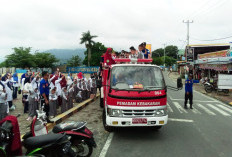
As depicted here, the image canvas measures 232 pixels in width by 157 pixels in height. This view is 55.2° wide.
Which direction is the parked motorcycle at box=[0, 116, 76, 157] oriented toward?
to the viewer's left

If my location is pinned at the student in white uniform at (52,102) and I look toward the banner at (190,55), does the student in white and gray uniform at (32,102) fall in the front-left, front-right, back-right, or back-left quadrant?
back-left

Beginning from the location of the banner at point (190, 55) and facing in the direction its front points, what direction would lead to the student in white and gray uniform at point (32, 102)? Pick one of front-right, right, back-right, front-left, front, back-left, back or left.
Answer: front

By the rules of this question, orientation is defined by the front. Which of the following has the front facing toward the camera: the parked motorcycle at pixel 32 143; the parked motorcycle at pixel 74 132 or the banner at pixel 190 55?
the banner

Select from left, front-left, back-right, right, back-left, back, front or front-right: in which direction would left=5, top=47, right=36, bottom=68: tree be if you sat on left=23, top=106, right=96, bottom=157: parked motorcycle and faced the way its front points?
right

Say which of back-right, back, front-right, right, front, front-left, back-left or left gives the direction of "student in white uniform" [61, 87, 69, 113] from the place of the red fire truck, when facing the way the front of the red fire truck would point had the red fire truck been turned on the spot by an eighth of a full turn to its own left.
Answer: back

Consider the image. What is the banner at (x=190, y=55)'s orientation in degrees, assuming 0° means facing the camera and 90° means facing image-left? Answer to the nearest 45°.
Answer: approximately 0°

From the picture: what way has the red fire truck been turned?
toward the camera

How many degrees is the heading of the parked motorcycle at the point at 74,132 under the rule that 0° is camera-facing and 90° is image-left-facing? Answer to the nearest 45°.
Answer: approximately 90°

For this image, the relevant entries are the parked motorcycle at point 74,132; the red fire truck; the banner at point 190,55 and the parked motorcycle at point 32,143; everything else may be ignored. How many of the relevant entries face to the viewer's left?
2

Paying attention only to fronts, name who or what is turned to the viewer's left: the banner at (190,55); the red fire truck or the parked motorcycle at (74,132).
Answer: the parked motorcycle

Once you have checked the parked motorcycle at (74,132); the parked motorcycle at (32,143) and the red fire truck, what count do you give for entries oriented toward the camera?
1
